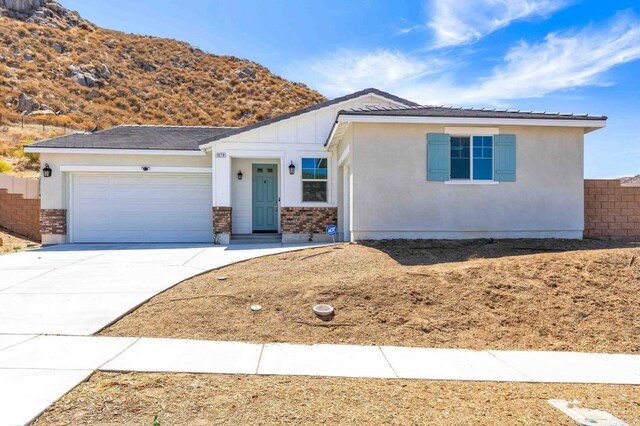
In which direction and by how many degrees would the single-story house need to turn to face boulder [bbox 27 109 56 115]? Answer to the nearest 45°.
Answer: approximately 135° to its right

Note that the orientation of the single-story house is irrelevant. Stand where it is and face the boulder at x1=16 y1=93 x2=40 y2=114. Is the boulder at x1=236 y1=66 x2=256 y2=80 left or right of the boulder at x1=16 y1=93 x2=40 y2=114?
right

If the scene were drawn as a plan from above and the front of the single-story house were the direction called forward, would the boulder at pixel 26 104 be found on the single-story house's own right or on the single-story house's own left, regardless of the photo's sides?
on the single-story house's own right

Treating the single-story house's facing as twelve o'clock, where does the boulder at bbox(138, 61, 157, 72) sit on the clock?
The boulder is roughly at 5 o'clock from the single-story house.

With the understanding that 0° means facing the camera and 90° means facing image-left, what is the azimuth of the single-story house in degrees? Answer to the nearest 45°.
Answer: approximately 0°

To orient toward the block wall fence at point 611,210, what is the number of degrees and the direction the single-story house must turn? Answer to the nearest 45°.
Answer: approximately 90° to its left

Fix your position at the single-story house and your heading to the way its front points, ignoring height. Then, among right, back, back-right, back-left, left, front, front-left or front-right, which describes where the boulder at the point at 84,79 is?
back-right

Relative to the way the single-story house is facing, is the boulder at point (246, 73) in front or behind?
behind

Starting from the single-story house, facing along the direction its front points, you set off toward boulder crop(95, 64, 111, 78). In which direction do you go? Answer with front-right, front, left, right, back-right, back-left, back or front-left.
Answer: back-right

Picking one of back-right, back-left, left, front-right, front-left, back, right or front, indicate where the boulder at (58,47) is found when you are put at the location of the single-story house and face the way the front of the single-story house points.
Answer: back-right
